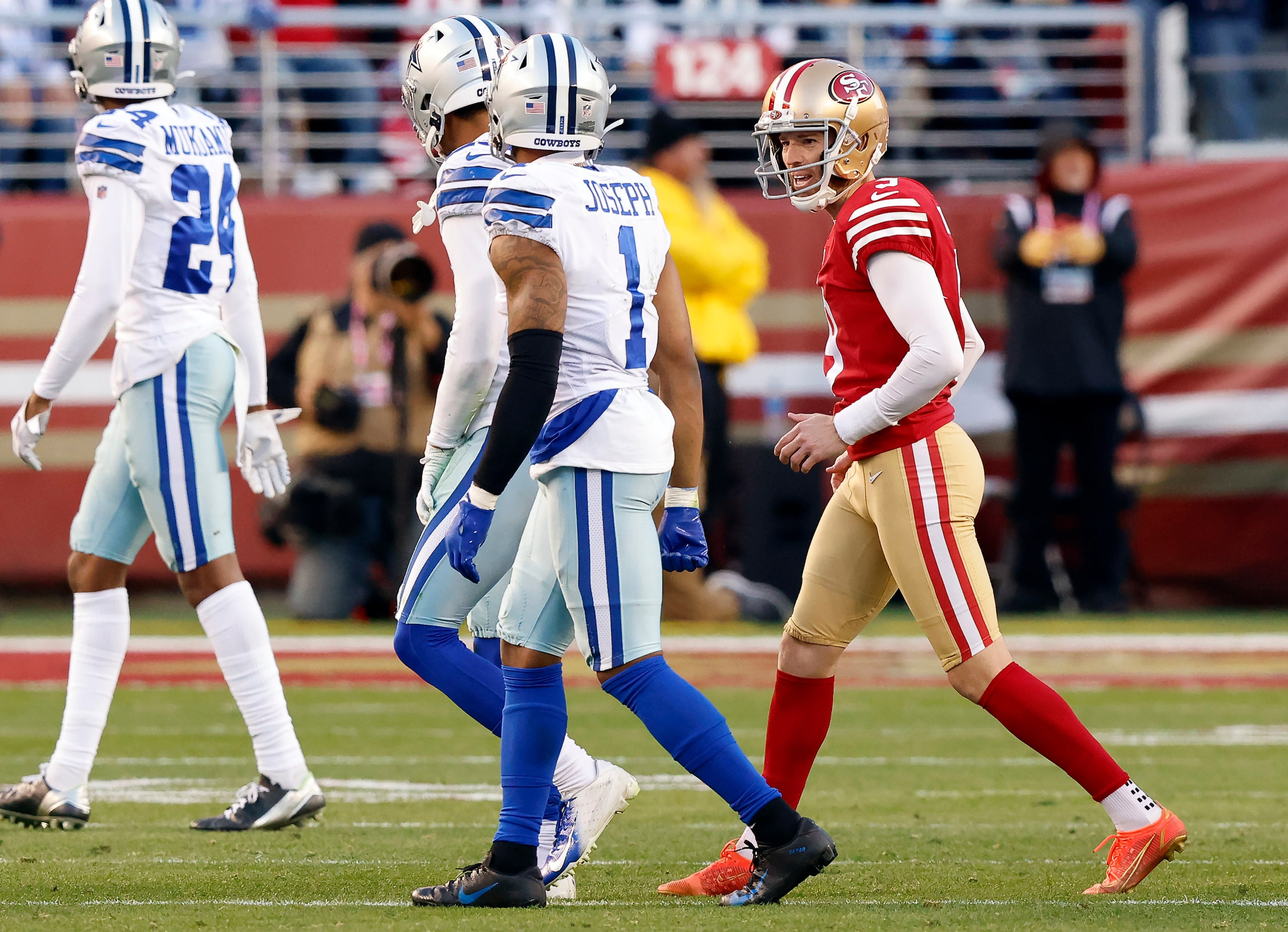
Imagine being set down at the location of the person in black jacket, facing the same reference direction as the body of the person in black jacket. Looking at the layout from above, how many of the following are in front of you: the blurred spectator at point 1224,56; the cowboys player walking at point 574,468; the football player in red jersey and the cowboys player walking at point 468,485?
3

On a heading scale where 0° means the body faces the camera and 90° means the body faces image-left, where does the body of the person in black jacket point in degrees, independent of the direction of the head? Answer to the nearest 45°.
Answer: approximately 0°

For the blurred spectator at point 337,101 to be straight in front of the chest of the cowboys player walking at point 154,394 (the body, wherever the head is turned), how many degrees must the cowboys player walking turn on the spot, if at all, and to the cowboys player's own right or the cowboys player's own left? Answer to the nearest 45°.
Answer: approximately 45° to the cowboys player's own right

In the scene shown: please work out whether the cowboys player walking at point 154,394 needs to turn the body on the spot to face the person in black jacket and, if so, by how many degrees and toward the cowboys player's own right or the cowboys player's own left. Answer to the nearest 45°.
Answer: approximately 90° to the cowboys player's own right

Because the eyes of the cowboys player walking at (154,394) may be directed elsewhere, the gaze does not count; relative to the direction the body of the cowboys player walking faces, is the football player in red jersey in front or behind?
behind

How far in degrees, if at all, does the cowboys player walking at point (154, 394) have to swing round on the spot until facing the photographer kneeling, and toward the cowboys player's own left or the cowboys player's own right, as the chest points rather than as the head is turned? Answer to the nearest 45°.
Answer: approximately 45° to the cowboys player's own right

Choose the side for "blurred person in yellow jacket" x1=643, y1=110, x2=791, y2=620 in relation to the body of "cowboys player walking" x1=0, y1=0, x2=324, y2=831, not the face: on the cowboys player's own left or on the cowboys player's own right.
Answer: on the cowboys player's own right

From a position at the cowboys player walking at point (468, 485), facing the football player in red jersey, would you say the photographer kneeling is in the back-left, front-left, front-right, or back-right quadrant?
back-left

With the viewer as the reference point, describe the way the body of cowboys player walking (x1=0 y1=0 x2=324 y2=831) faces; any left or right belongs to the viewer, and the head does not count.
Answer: facing away from the viewer and to the left of the viewer

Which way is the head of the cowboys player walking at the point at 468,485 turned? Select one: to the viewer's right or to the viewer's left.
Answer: to the viewer's left
